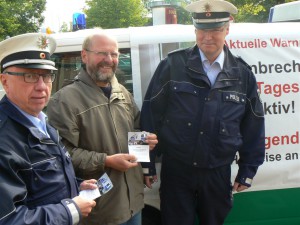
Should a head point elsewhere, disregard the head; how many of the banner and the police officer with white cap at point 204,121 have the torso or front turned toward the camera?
2

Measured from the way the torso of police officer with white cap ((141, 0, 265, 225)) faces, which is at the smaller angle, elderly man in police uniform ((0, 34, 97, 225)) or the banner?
the elderly man in police uniform

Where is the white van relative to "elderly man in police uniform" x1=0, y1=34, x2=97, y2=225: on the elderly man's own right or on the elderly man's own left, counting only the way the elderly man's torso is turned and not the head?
on the elderly man's own left

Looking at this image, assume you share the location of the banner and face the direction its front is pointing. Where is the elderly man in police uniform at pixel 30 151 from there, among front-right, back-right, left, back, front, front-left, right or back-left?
front-right

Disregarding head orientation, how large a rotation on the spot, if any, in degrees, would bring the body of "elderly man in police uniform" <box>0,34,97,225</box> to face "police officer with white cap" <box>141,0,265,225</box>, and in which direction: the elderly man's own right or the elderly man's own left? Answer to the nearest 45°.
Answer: approximately 90° to the elderly man's own left

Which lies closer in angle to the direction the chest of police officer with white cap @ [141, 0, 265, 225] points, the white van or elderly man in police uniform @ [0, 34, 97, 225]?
the elderly man in police uniform

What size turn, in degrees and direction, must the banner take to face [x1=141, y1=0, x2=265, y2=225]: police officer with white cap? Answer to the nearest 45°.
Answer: approximately 45° to its right

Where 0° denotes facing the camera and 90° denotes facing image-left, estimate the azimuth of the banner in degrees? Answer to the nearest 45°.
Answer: approximately 0°

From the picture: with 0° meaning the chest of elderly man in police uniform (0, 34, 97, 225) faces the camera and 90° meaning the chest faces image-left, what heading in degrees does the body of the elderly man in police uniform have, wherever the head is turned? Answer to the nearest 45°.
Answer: approximately 315°

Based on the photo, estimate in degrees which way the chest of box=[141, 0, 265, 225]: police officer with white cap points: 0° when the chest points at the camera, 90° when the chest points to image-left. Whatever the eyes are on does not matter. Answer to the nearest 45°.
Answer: approximately 0°
